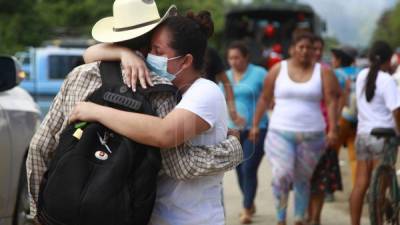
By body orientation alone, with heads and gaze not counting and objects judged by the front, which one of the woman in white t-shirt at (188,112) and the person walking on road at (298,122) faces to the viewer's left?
the woman in white t-shirt

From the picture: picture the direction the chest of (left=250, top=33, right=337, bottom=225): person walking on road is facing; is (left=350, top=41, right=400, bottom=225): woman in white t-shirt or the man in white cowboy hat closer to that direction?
the man in white cowboy hat

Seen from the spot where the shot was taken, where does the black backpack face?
facing the viewer

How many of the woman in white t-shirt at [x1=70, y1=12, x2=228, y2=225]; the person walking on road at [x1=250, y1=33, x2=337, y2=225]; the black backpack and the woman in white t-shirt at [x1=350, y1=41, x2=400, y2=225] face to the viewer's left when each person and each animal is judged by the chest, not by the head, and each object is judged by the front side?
1

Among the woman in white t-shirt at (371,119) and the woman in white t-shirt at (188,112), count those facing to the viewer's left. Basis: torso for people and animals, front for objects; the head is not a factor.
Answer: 1

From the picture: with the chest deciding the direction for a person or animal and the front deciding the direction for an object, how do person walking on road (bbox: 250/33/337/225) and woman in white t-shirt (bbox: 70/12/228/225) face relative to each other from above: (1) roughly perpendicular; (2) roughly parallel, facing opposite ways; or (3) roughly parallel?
roughly perpendicular

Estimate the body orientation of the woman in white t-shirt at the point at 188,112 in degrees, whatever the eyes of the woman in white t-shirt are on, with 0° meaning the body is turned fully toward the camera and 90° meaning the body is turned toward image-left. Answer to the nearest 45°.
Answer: approximately 90°

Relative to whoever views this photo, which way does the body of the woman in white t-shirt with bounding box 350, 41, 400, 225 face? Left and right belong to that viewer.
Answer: facing away from the viewer and to the right of the viewer

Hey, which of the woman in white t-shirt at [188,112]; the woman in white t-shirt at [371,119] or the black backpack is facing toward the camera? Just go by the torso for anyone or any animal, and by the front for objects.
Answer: the black backpack

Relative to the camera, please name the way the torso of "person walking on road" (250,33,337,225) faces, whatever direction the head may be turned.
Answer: toward the camera

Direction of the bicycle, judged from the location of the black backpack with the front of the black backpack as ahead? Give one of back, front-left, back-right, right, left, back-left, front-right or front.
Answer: back-left

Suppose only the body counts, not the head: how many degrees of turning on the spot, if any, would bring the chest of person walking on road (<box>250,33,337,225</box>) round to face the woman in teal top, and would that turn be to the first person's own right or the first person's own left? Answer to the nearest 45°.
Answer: approximately 135° to the first person's own right
